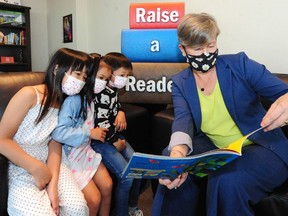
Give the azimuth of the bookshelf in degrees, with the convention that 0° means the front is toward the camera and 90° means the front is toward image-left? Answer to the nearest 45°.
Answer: approximately 315°

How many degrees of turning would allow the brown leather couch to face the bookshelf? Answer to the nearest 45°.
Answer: approximately 135° to its right

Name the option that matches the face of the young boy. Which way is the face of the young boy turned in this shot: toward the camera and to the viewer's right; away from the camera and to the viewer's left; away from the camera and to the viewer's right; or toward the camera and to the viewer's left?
toward the camera and to the viewer's right

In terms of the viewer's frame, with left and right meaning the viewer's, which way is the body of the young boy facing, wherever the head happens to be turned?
facing the viewer and to the right of the viewer

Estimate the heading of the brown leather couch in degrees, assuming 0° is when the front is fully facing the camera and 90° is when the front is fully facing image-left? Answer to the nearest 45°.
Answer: approximately 0°

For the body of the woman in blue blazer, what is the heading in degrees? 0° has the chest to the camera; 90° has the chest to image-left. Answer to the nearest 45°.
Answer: approximately 45°

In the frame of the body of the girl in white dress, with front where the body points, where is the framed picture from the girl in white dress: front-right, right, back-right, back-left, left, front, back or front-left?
back-left
